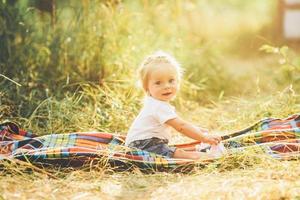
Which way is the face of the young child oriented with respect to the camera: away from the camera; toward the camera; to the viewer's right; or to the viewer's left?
toward the camera

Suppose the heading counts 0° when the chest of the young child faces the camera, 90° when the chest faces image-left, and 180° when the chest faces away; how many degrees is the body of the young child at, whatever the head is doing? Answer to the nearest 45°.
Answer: approximately 270°
